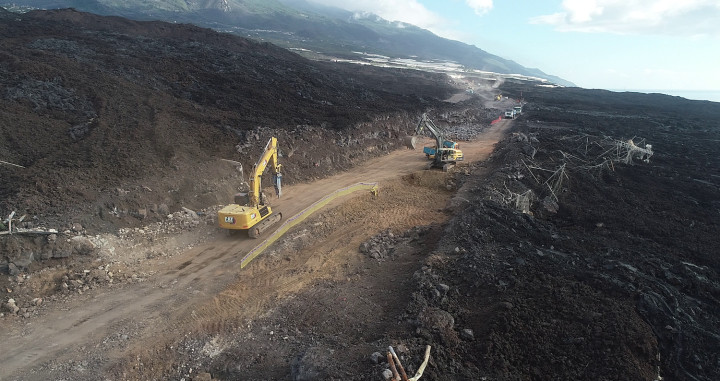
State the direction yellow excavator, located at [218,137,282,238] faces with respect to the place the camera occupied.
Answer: facing away from the viewer and to the right of the viewer

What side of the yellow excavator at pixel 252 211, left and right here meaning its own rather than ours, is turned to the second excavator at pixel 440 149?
front
